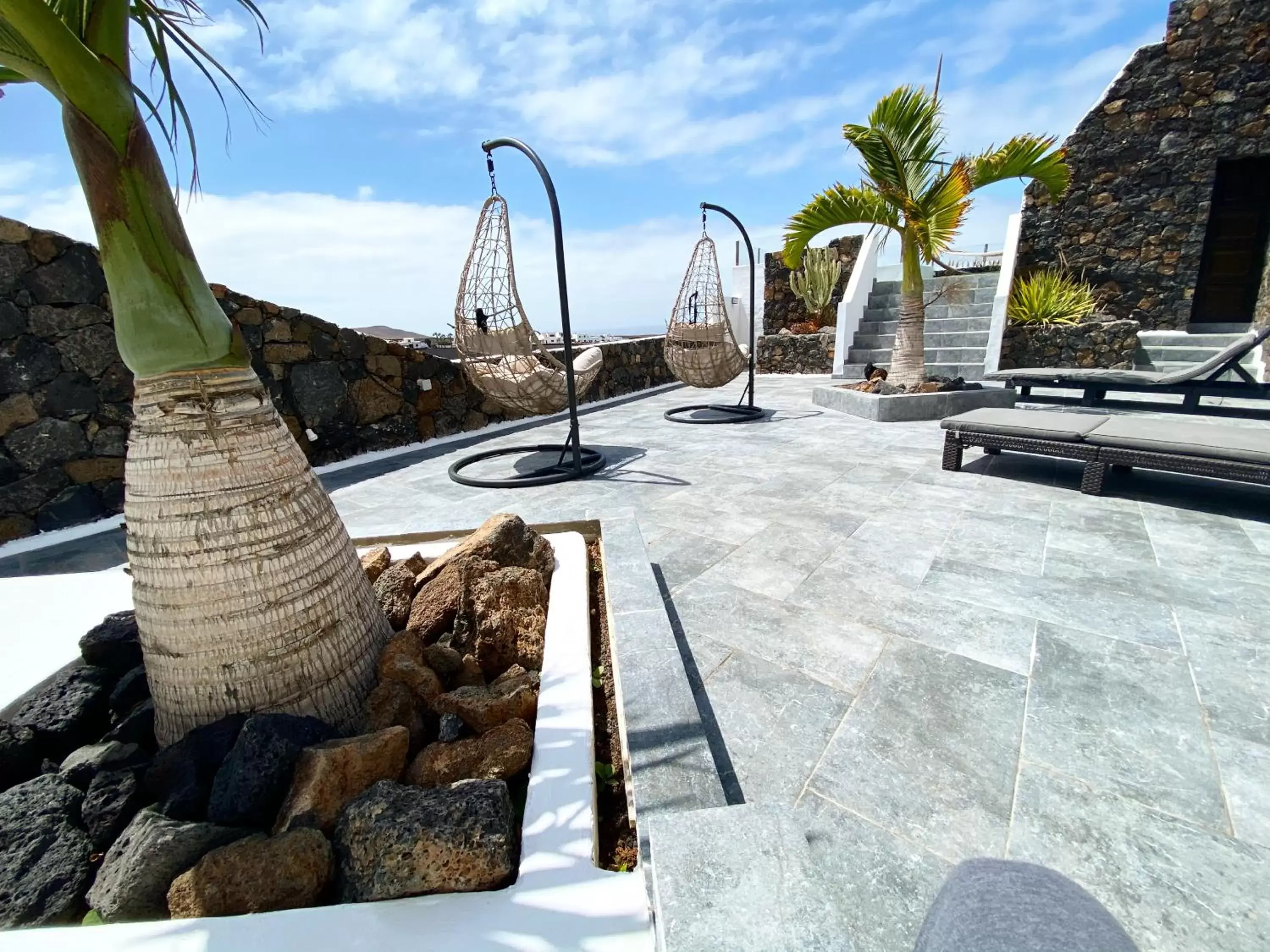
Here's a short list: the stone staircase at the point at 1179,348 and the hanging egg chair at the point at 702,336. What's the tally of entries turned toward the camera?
1

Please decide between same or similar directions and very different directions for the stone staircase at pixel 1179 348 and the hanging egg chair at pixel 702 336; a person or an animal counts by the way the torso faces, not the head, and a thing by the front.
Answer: very different directions

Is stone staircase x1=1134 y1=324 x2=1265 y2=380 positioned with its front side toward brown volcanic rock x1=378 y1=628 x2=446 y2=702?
yes

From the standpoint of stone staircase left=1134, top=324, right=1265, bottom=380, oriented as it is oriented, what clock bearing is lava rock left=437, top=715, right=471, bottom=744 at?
The lava rock is roughly at 12 o'clock from the stone staircase.

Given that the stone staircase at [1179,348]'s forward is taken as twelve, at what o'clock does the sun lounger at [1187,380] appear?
The sun lounger is roughly at 12 o'clock from the stone staircase.
